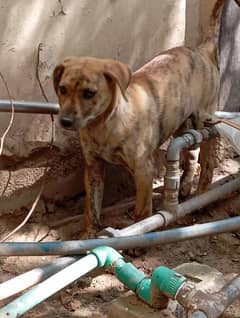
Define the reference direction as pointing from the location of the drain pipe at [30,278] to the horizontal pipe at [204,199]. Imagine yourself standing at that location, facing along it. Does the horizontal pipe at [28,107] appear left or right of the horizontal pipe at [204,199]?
left

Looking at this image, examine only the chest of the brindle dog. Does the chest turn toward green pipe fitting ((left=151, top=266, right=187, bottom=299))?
no

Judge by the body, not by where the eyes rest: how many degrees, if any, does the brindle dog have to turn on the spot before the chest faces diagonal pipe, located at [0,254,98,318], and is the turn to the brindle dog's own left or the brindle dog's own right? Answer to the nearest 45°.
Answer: approximately 45° to the brindle dog's own left

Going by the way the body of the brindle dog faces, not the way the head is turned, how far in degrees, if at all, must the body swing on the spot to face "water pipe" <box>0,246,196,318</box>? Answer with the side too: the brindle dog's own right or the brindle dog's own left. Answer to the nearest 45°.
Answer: approximately 45° to the brindle dog's own left

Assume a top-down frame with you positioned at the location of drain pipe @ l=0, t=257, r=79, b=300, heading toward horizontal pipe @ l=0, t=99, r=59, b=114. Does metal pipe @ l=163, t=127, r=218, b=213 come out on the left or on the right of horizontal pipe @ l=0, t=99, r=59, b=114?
right

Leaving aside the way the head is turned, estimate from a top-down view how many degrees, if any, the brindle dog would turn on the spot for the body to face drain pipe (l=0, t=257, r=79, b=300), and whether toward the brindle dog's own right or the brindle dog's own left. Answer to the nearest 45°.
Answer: approximately 45° to the brindle dog's own left

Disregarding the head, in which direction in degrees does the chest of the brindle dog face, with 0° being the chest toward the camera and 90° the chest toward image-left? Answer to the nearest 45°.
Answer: approximately 45°
